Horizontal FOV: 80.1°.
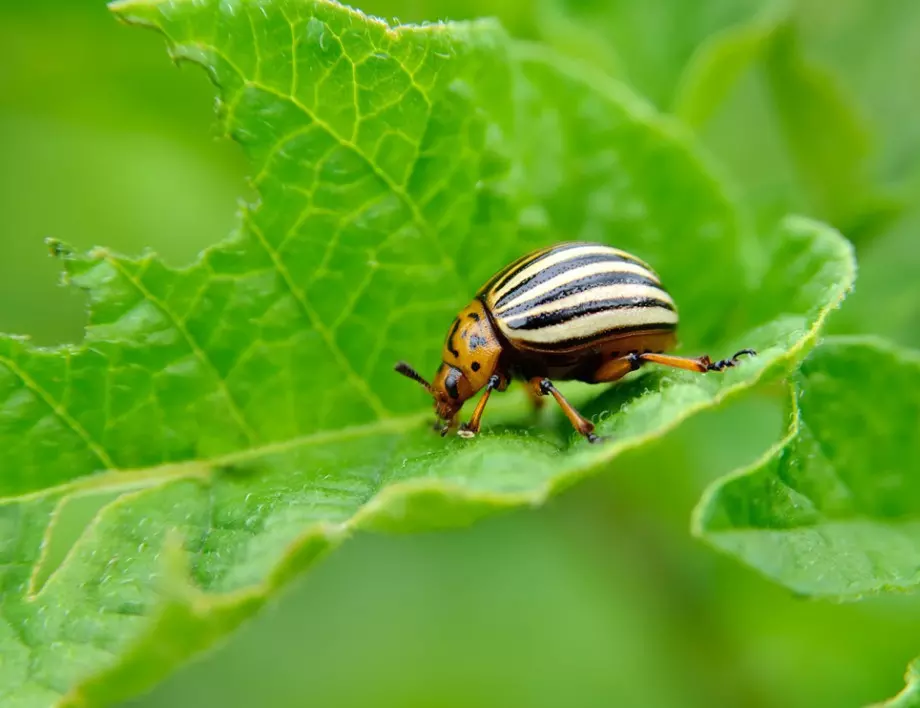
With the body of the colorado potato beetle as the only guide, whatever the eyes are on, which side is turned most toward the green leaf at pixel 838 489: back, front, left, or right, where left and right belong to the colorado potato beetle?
back

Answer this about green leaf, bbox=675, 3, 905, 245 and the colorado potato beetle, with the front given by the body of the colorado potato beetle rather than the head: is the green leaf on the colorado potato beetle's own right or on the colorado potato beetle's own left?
on the colorado potato beetle's own right

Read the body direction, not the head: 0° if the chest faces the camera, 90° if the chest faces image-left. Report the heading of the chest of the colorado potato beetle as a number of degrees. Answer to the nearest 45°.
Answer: approximately 90°

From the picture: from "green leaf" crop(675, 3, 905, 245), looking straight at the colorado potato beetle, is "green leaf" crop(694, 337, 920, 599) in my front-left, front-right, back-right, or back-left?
front-left

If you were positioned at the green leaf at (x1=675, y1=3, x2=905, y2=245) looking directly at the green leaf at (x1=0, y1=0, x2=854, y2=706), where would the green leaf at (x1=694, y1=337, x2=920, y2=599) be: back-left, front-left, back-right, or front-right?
front-left
